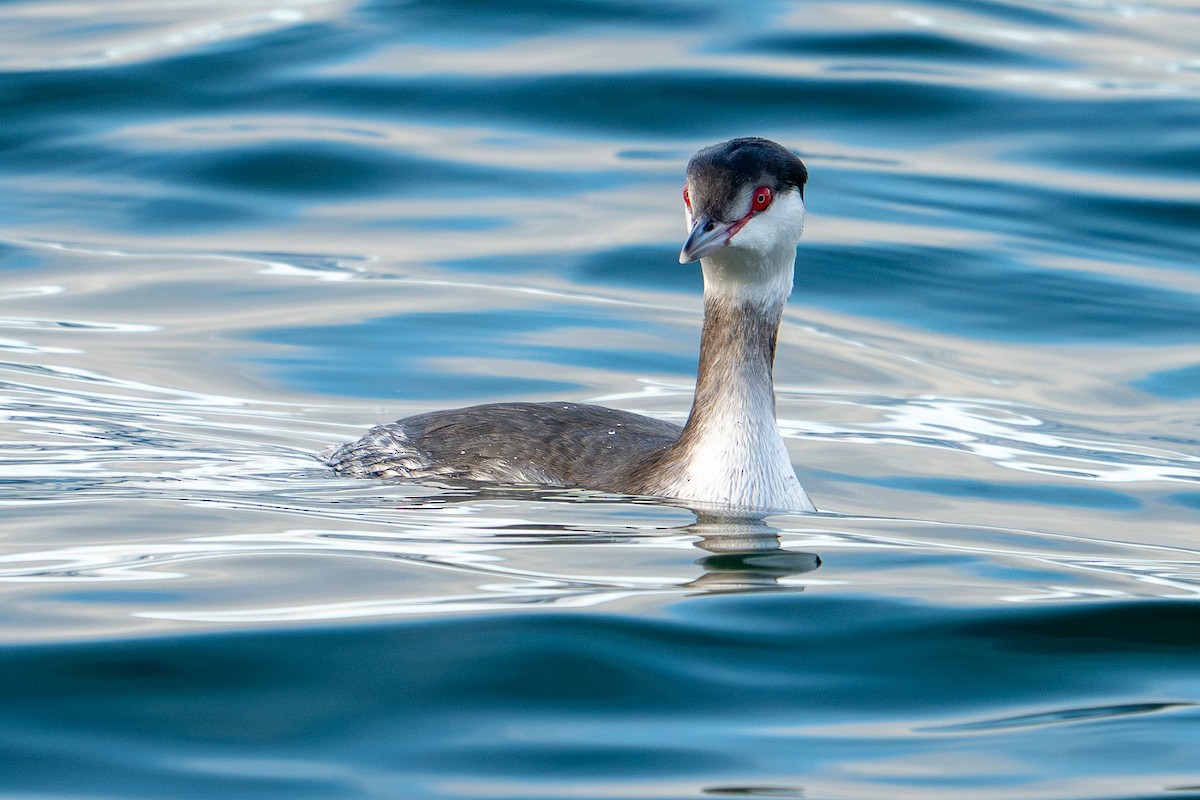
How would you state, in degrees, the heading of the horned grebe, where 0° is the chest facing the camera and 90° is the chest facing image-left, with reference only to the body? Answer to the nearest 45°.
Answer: approximately 315°
